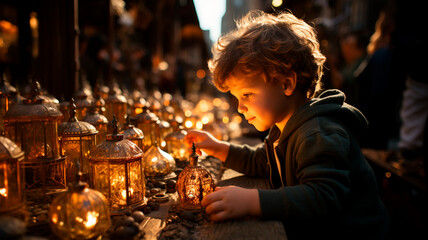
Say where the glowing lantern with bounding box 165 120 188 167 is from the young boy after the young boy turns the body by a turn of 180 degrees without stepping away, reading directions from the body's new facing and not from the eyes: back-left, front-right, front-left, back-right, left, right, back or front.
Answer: back-left

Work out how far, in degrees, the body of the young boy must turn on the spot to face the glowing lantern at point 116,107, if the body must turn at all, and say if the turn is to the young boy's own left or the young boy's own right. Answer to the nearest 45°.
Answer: approximately 45° to the young boy's own right

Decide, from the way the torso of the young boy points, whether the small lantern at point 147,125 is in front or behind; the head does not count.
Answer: in front

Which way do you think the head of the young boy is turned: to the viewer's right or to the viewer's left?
to the viewer's left

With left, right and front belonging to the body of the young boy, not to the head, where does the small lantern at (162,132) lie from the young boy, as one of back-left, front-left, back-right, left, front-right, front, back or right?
front-right

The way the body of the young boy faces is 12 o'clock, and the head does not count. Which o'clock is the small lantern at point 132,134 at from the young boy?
The small lantern is roughly at 12 o'clock from the young boy.

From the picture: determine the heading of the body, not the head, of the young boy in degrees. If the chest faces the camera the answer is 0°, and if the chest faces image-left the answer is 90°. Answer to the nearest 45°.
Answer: approximately 90°

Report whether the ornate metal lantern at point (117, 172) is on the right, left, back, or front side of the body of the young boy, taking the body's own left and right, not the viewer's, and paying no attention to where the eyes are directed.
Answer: front

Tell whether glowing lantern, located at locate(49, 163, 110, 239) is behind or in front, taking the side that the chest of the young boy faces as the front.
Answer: in front

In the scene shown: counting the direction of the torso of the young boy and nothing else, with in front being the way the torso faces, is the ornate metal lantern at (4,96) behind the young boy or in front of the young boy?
in front

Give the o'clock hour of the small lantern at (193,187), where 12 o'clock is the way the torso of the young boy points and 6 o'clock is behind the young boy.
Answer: The small lantern is roughly at 11 o'clock from the young boy.

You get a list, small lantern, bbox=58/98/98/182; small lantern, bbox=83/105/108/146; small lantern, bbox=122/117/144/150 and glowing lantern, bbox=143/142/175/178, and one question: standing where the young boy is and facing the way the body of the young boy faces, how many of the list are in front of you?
4
